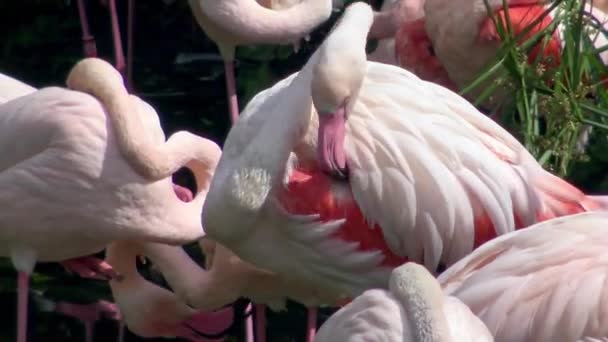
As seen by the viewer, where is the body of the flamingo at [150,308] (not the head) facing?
to the viewer's left

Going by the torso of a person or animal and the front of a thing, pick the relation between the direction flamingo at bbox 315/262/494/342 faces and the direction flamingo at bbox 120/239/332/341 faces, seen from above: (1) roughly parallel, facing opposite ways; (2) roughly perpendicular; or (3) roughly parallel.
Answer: roughly perpendicular

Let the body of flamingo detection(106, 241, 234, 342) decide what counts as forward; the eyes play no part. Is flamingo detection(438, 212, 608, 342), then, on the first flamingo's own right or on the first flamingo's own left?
on the first flamingo's own left

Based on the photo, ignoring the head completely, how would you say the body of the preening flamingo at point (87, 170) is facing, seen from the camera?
to the viewer's right
